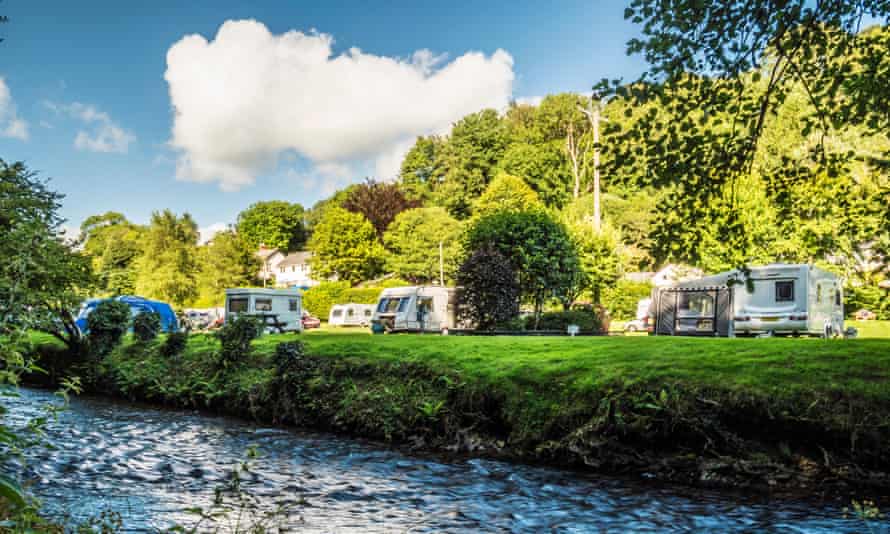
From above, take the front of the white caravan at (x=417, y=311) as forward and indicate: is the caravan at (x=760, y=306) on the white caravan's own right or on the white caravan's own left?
on the white caravan's own left

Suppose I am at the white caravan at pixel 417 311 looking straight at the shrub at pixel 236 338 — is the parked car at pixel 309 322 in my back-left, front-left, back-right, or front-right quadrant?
back-right

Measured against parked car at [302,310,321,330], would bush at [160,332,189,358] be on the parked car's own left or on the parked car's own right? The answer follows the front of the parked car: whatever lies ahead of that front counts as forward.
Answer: on the parked car's own right

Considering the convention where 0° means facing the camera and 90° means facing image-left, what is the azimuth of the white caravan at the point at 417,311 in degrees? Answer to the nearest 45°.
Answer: approximately 45°

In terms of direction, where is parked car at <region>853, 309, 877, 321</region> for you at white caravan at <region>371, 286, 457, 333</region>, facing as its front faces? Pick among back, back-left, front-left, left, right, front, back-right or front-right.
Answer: back-left

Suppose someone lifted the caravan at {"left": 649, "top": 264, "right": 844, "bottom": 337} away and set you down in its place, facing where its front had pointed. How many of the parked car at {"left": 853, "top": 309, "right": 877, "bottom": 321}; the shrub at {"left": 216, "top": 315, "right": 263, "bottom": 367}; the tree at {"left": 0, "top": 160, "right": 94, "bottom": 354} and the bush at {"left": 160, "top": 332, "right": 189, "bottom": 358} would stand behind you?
3

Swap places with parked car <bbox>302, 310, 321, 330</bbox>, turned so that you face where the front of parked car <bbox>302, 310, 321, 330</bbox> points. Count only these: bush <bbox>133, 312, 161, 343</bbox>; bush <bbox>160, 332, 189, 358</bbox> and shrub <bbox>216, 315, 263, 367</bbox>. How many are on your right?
3

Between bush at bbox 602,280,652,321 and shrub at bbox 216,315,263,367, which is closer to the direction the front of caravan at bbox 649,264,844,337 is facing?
the bush
